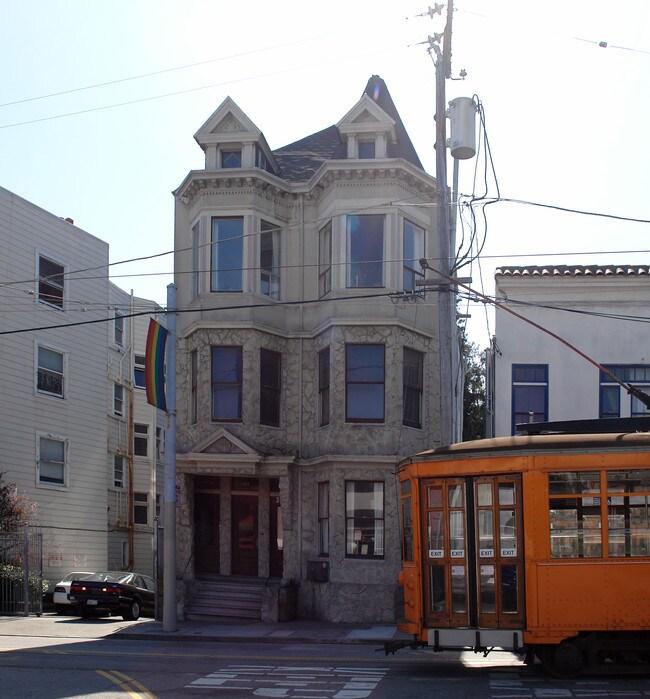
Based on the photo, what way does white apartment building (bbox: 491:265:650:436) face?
toward the camera

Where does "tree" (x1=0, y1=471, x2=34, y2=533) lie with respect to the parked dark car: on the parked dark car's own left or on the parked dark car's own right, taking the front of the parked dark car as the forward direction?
on the parked dark car's own left

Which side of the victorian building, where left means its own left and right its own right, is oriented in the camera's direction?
front

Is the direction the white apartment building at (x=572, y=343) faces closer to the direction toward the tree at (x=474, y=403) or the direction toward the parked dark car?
the parked dark car

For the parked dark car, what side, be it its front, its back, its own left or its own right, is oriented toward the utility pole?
right

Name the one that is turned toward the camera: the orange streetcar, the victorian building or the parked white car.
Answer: the victorian building

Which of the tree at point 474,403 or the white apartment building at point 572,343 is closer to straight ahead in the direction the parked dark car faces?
the tree

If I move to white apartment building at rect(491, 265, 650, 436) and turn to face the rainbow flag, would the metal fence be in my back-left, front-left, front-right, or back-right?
front-right
